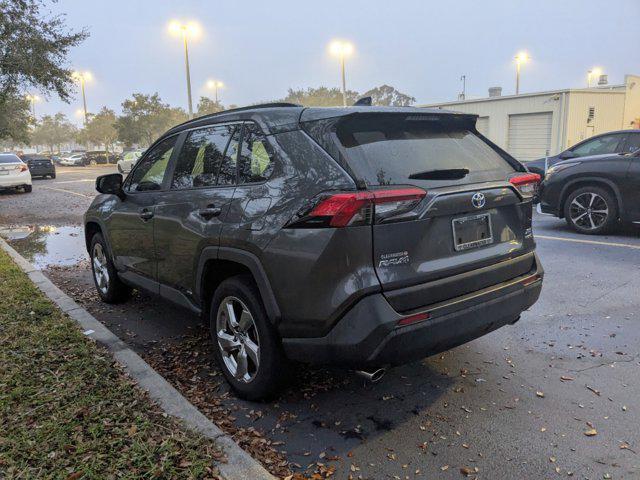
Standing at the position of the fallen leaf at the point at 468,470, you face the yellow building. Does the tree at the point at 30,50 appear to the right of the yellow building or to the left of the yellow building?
left

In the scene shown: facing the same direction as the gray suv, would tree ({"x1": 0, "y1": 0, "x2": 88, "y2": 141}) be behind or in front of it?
in front

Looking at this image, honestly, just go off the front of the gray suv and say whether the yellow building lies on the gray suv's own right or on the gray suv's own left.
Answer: on the gray suv's own right

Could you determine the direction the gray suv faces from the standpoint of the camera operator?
facing away from the viewer and to the left of the viewer

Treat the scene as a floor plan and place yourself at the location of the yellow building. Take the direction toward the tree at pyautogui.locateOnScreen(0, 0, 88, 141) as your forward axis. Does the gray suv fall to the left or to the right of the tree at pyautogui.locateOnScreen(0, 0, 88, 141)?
left
